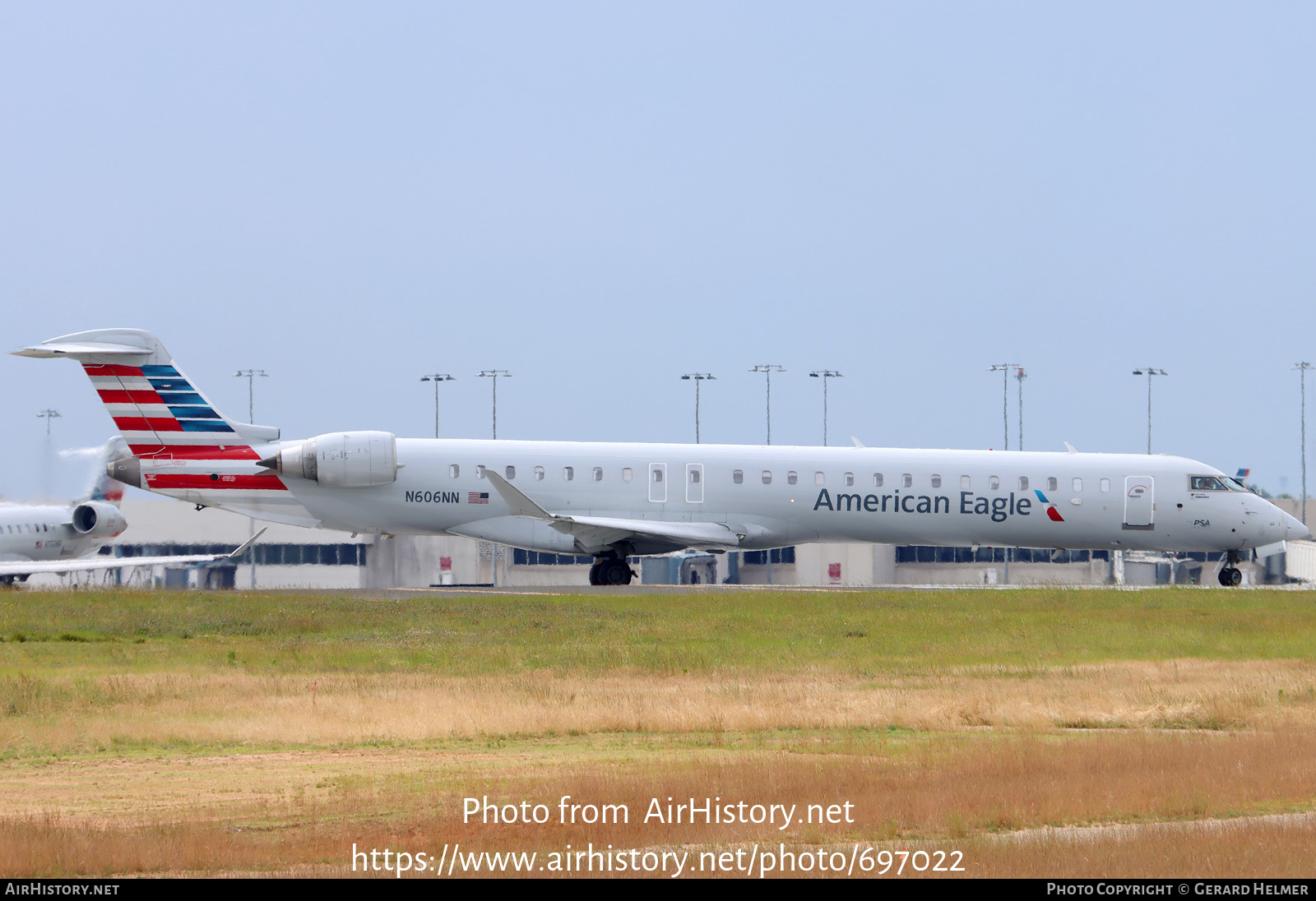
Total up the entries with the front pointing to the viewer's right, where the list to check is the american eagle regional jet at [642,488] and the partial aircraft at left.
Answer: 1

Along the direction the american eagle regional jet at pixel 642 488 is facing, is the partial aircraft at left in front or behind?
behind

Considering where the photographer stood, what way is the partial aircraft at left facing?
facing the viewer and to the left of the viewer

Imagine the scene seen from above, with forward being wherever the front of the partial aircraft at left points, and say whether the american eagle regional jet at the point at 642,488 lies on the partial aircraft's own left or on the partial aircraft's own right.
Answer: on the partial aircraft's own left

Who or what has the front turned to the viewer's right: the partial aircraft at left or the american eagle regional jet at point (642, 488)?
the american eagle regional jet

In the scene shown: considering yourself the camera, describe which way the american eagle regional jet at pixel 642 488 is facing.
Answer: facing to the right of the viewer
